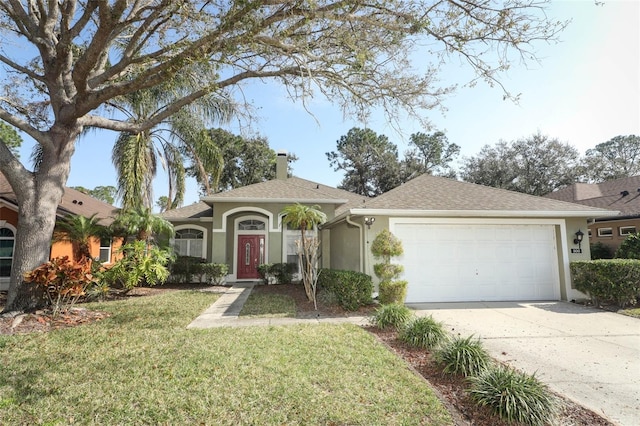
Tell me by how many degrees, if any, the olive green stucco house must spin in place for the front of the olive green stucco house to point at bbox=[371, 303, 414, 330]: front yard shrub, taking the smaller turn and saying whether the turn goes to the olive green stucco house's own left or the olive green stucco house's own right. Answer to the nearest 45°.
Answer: approximately 45° to the olive green stucco house's own right

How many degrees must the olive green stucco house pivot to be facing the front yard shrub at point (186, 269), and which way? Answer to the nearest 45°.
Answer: approximately 90° to its right

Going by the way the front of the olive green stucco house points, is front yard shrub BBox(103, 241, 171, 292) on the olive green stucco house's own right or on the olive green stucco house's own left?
on the olive green stucco house's own right

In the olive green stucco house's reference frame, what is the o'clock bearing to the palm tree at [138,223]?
The palm tree is roughly at 3 o'clock from the olive green stucco house.

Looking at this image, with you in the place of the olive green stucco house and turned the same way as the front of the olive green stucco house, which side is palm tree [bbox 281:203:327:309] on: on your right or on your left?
on your right

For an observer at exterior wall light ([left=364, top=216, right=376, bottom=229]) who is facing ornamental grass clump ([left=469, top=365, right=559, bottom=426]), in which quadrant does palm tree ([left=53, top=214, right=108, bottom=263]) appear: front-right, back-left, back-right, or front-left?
back-right

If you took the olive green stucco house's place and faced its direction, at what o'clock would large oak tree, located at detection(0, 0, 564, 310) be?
The large oak tree is roughly at 2 o'clock from the olive green stucco house.

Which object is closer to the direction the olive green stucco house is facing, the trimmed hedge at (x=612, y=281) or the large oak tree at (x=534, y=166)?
the trimmed hedge

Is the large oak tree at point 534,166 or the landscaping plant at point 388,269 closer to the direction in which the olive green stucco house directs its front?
the landscaping plant

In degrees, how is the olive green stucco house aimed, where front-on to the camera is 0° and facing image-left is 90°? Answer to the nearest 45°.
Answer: approximately 0°

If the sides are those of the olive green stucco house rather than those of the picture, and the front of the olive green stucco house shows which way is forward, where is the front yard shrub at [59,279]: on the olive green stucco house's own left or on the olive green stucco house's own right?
on the olive green stucco house's own right
